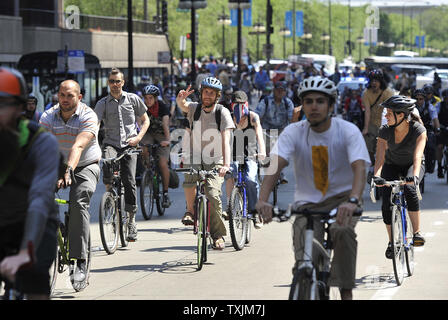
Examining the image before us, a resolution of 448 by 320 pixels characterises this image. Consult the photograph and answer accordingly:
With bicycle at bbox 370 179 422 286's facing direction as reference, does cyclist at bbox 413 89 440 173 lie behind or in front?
behind

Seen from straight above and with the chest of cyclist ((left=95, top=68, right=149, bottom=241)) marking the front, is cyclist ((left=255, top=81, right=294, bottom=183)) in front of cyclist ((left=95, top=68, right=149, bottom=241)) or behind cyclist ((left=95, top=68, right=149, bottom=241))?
behind

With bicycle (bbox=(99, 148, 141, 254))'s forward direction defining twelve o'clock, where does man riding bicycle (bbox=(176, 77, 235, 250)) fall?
The man riding bicycle is roughly at 10 o'clock from the bicycle.

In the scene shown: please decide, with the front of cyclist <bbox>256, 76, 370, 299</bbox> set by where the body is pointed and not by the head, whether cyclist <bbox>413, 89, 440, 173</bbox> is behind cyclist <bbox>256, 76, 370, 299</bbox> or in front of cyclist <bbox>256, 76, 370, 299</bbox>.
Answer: behind
